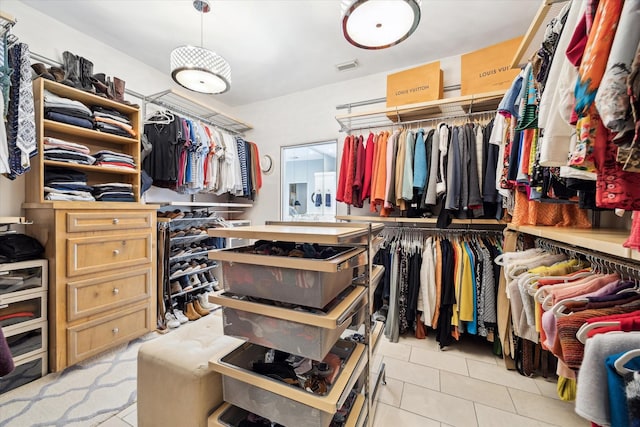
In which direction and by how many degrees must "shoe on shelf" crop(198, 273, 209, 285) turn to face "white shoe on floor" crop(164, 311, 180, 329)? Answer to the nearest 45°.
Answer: approximately 90° to its right

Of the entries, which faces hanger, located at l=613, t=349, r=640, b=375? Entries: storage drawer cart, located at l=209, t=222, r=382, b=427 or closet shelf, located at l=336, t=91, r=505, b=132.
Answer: the closet shelf

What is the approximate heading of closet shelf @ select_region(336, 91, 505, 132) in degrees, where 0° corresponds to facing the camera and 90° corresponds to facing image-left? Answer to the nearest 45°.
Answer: approximately 0°

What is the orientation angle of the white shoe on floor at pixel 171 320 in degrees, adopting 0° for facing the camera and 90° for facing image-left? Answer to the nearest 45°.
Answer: approximately 315°

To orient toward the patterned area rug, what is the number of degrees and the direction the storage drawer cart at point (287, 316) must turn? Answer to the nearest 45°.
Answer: approximately 90° to its right

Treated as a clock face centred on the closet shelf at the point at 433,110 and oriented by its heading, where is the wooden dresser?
The wooden dresser is roughly at 2 o'clock from the closet shelf.

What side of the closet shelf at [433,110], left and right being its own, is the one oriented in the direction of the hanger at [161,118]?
right

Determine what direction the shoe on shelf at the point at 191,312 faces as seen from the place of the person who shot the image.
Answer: facing to the right of the viewer

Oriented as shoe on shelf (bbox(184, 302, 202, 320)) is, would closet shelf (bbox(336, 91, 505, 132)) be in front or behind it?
in front

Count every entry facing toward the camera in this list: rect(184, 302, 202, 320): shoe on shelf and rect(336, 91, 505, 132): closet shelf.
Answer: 1

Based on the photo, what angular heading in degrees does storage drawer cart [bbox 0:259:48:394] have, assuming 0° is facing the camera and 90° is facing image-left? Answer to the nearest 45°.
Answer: approximately 315°
